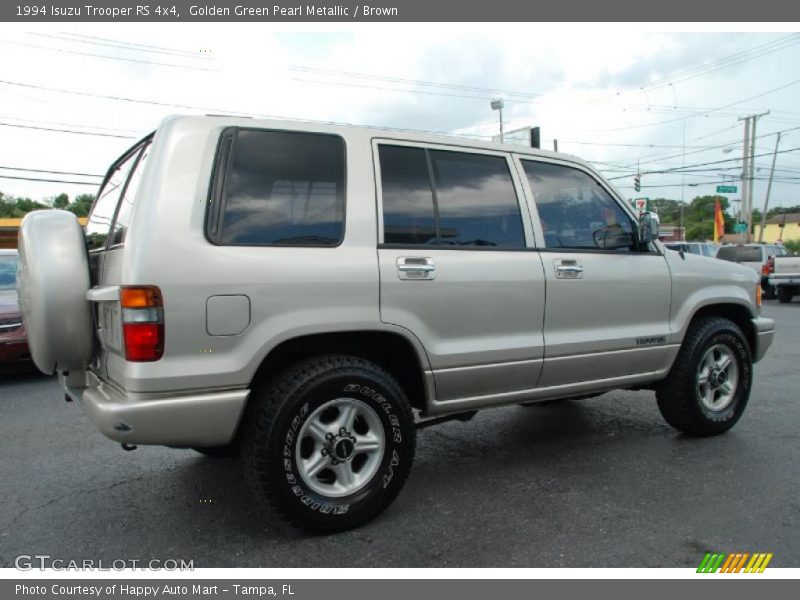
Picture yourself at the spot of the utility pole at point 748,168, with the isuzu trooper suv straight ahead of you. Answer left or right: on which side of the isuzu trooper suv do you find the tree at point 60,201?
right

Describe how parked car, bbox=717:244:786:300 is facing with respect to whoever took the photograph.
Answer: facing away from the viewer and to the right of the viewer

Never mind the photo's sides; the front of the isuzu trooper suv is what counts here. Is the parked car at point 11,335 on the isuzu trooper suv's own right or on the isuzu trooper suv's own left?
on the isuzu trooper suv's own left

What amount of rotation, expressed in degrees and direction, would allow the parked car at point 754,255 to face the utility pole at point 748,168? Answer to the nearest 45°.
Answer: approximately 45° to its left

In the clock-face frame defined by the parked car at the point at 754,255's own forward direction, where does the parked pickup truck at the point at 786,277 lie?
the parked pickup truck at the point at 786,277 is roughly at 4 o'clock from the parked car at the point at 754,255.

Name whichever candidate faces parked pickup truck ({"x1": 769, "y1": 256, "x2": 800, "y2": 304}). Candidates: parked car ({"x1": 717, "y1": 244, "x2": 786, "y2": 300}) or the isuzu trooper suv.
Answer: the isuzu trooper suv

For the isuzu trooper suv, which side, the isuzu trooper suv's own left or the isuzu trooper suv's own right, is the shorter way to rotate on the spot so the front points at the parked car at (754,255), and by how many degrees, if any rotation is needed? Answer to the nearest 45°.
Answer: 0° — it already faces it

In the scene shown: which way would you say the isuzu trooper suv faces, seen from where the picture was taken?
facing away from the viewer and to the right of the viewer

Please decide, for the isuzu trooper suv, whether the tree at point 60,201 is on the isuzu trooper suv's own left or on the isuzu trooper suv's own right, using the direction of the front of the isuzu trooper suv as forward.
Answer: on the isuzu trooper suv's own left

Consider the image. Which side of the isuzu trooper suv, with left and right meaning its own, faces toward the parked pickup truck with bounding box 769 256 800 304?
front

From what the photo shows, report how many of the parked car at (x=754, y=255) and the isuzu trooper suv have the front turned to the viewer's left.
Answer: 0

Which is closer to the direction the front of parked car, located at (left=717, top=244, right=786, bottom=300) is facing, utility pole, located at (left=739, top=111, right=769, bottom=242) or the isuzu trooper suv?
the utility pole

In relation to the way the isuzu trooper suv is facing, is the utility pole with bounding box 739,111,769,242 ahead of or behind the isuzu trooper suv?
ahead
